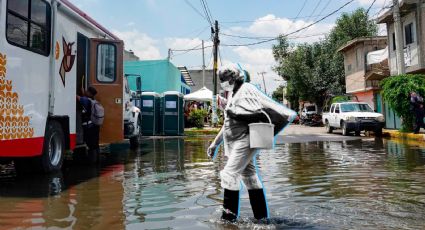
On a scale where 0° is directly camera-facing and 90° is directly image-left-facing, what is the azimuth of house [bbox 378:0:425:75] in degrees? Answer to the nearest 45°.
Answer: approximately 45°

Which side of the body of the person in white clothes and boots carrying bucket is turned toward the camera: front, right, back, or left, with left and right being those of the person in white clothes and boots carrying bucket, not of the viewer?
left

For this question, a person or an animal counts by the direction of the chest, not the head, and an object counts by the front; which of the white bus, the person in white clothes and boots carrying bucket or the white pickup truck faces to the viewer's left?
the person in white clothes and boots carrying bucket

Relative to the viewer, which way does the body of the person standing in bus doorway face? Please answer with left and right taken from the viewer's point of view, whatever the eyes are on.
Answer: facing to the left of the viewer

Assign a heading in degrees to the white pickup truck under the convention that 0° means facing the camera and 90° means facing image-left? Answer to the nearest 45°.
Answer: approximately 315°

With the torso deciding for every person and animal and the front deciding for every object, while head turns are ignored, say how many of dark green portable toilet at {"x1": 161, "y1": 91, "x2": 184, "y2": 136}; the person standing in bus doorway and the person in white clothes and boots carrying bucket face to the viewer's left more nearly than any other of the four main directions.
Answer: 2

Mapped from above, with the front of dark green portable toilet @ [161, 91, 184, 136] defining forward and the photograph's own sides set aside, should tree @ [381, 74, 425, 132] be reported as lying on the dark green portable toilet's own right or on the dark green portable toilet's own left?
on the dark green portable toilet's own left
